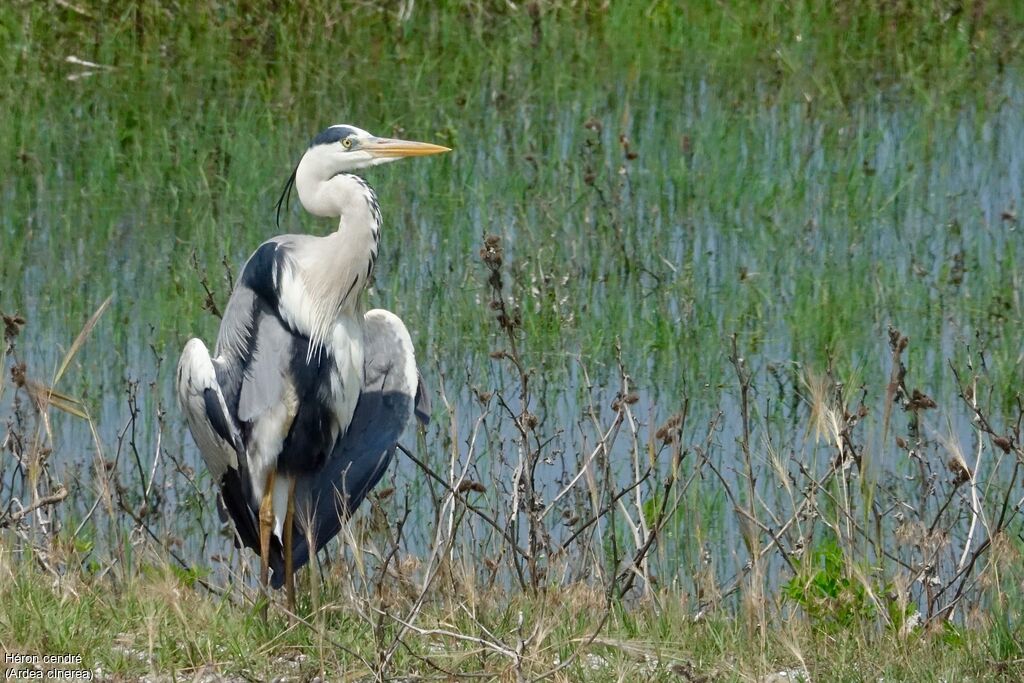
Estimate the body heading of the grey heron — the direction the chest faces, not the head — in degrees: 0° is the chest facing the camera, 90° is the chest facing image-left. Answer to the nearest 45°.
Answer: approximately 315°
